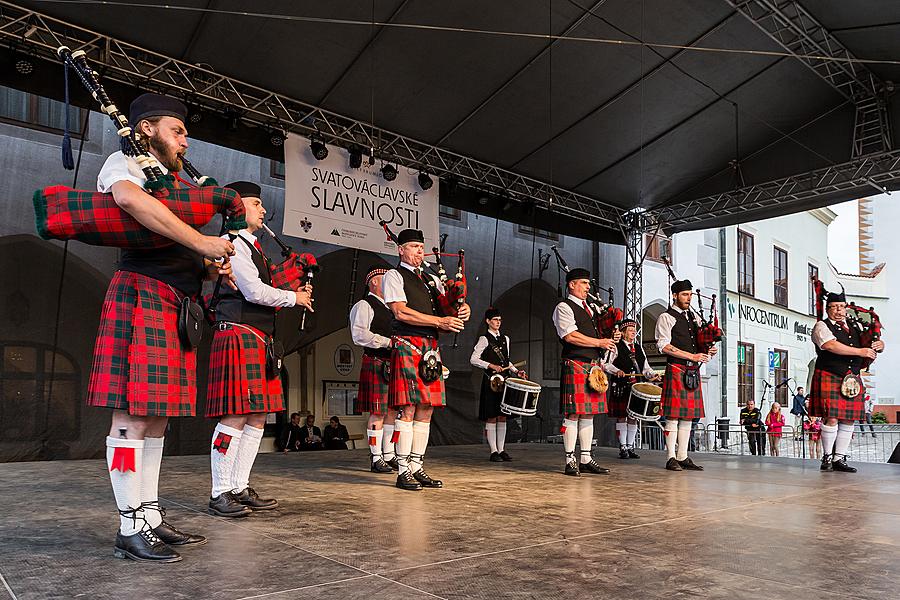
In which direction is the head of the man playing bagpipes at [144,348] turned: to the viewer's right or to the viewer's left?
to the viewer's right

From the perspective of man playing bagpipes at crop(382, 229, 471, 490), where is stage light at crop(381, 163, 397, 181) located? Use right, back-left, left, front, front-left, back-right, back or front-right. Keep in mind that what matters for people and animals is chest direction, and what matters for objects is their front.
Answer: back-left

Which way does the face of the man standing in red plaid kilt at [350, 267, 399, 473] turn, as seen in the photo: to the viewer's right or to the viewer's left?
to the viewer's right

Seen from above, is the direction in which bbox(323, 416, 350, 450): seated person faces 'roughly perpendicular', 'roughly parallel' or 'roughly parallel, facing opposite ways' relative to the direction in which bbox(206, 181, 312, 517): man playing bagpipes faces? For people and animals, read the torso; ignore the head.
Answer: roughly perpendicular

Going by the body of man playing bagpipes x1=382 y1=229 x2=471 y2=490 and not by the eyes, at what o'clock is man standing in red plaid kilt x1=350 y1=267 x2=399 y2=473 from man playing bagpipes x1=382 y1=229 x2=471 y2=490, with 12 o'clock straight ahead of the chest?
man standing in red plaid kilt x1=350 y1=267 x2=399 y2=473 is roughly at 7 o'clock from man playing bagpipes x1=382 y1=229 x2=471 y2=490.

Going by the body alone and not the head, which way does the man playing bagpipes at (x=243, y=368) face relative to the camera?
to the viewer's right

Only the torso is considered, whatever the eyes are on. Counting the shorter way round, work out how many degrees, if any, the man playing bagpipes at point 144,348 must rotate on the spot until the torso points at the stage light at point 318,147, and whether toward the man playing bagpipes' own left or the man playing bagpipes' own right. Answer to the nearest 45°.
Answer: approximately 90° to the man playing bagpipes' own left

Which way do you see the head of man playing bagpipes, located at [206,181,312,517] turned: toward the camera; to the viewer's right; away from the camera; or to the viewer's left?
to the viewer's right

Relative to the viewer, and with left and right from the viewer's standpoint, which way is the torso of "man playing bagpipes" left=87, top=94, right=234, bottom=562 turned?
facing to the right of the viewer

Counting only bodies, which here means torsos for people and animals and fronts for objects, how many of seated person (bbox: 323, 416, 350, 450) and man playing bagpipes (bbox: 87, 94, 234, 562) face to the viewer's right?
1

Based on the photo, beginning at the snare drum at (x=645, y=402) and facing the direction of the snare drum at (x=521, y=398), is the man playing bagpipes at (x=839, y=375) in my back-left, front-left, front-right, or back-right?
back-left
